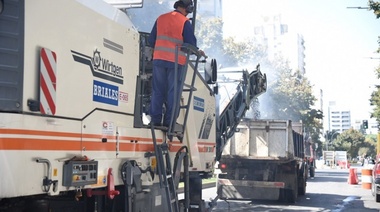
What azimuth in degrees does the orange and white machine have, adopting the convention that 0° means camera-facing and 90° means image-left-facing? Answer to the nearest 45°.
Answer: approximately 225°

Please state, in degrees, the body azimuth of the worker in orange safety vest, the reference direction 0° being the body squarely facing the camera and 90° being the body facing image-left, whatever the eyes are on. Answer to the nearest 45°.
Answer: approximately 225°

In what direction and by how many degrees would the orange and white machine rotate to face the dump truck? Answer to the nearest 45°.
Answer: approximately 45° to its left

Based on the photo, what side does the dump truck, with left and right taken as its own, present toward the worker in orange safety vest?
back

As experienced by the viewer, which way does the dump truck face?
facing away from the viewer
